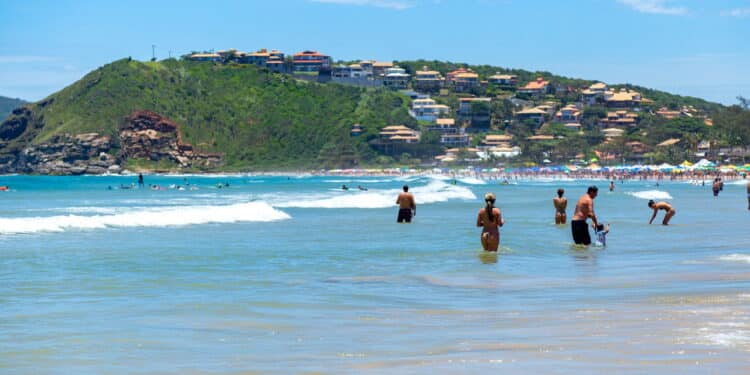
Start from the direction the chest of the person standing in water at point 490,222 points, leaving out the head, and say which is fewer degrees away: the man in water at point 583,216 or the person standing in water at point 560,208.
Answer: the person standing in water

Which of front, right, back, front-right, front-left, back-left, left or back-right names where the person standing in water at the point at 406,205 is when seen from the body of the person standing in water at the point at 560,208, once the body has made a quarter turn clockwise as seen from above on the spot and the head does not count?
back

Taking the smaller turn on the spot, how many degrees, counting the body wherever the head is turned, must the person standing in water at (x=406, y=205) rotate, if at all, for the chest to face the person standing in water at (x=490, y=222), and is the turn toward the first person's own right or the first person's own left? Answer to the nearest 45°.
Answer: approximately 180°

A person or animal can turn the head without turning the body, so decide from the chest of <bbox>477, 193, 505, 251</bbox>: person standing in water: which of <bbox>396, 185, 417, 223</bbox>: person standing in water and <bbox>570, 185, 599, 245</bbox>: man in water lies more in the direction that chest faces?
the person standing in water

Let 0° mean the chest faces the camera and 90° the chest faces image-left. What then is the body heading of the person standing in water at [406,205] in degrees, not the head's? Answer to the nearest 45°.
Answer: approximately 180°

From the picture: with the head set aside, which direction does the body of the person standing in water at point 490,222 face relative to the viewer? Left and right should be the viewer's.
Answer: facing away from the viewer

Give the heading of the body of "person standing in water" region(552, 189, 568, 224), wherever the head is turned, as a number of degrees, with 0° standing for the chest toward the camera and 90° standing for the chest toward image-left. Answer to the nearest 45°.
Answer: approximately 180°

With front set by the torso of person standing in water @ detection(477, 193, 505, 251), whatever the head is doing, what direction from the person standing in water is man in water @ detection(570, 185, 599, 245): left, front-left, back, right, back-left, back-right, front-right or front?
front-right

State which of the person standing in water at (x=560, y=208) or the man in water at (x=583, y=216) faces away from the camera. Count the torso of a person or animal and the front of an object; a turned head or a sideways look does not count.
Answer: the person standing in water

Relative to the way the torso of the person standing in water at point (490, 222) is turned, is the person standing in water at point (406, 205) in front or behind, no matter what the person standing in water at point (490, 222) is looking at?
in front

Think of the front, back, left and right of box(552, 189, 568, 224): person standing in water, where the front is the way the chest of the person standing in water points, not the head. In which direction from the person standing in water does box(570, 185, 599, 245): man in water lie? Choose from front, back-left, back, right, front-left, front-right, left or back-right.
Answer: back

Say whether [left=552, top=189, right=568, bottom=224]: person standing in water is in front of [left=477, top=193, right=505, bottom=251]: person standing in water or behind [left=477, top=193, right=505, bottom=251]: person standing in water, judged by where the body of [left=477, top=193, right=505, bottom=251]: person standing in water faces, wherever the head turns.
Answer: in front
